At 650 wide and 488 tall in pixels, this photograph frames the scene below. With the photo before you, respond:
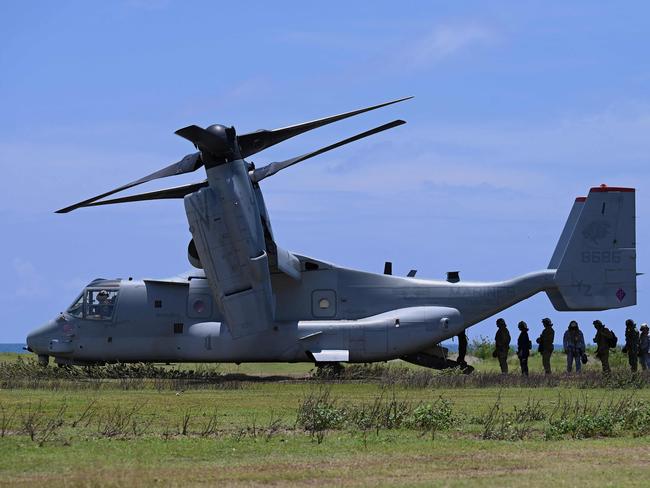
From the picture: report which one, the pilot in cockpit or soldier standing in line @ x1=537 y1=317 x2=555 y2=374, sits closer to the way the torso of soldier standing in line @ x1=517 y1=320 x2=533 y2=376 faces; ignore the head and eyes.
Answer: the pilot in cockpit

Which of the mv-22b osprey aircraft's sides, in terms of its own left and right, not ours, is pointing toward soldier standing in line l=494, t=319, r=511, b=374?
back

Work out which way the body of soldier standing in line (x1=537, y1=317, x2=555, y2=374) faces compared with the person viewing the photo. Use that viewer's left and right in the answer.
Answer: facing to the left of the viewer

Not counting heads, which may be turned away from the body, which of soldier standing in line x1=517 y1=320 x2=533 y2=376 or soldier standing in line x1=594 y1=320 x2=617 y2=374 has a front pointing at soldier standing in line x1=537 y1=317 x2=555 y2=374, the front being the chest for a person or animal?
soldier standing in line x1=594 y1=320 x2=617 y2=374

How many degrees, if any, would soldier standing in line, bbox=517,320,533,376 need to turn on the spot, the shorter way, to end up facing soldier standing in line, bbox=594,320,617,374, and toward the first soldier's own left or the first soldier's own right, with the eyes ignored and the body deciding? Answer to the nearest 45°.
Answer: approximately 180°

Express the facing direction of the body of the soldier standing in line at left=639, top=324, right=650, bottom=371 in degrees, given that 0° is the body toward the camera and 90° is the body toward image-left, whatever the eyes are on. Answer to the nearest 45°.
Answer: approximately 90°

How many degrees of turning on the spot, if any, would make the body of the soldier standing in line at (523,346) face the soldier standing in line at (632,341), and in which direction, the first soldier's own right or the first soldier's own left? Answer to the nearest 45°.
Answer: approximately 180°

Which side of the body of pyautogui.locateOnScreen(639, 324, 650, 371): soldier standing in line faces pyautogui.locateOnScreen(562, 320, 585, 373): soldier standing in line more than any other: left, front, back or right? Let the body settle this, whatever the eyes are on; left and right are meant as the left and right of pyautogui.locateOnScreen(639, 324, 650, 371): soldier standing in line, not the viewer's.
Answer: front

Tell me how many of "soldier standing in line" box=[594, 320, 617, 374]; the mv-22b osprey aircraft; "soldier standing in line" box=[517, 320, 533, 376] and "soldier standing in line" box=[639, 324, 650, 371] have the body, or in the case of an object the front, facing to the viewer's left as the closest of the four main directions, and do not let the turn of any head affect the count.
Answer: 4

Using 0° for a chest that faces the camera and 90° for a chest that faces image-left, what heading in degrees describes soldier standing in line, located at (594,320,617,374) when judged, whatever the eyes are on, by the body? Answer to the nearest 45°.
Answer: approximately 90°

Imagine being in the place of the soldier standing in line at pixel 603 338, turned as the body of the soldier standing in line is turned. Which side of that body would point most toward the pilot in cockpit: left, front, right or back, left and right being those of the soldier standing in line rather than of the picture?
front

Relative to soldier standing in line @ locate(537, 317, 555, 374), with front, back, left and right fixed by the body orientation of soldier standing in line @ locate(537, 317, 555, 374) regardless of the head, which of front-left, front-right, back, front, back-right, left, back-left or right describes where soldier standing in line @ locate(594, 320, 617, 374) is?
back

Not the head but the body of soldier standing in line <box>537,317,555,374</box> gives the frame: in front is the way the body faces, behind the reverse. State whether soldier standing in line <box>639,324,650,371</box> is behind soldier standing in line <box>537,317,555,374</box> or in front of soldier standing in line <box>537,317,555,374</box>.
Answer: behind

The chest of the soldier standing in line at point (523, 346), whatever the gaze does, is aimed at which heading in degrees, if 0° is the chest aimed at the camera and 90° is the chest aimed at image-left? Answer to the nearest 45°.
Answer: approximately 90°

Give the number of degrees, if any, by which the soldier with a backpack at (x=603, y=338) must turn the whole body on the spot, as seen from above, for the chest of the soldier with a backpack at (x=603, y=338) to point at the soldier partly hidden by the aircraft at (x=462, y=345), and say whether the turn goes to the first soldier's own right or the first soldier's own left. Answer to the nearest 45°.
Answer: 0° — they already face them
